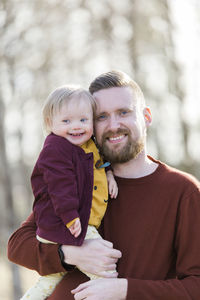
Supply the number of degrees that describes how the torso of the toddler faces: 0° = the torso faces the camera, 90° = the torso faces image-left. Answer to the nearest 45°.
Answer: approximately 315°
